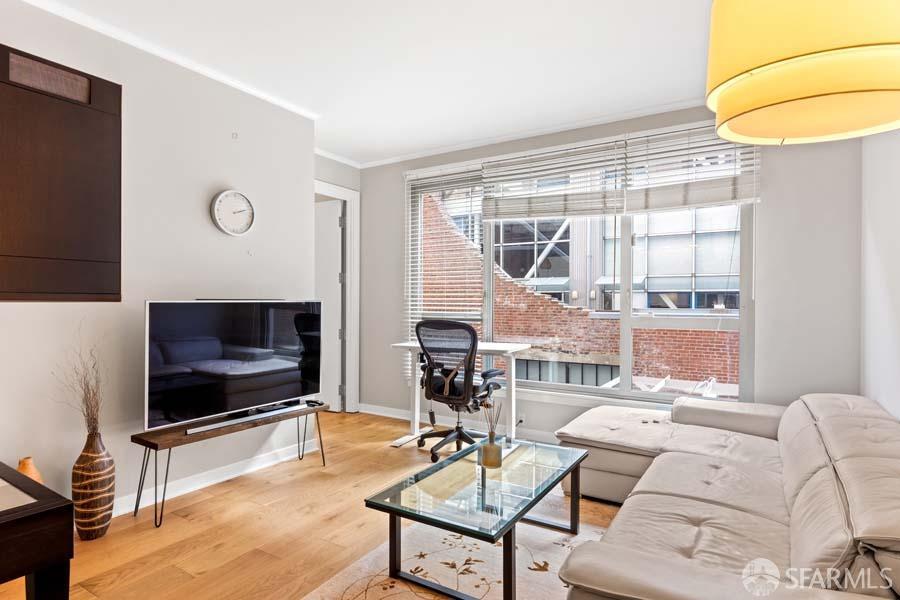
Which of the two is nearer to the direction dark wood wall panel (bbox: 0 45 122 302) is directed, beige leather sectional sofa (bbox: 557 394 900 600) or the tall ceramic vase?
the beige leather sectional sofa

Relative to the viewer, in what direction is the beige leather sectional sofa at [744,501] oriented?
to the viewer's left

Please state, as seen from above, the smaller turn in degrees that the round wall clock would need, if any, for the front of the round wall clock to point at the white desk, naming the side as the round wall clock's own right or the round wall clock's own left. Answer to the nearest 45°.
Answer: approximately 45° to the round wall clock's own left

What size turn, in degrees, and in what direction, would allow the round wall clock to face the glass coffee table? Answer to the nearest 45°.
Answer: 0° — it already faces it

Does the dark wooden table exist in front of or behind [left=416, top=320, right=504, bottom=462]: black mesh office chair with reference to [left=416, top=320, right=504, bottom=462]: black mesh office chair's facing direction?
behind

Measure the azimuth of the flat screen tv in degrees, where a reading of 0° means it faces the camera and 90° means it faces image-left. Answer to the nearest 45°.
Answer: approximately 315°

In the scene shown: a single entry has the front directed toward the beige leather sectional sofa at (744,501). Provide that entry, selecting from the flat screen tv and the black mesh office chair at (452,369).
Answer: the flat screen tv

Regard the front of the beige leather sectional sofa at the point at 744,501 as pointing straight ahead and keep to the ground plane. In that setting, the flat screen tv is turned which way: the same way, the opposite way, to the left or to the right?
the opposite way

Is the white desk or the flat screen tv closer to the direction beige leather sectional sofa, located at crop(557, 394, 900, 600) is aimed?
the flat screen tv

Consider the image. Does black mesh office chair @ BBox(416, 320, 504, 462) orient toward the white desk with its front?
yes

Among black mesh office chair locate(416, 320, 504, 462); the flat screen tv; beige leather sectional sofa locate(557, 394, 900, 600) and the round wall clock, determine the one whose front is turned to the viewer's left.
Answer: the beige leather sectional sofa

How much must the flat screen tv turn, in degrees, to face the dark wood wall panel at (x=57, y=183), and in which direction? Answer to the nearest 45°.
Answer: approximately 45° to its right

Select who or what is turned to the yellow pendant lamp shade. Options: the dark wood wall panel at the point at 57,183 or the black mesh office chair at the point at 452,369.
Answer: the dark wood wall panel
